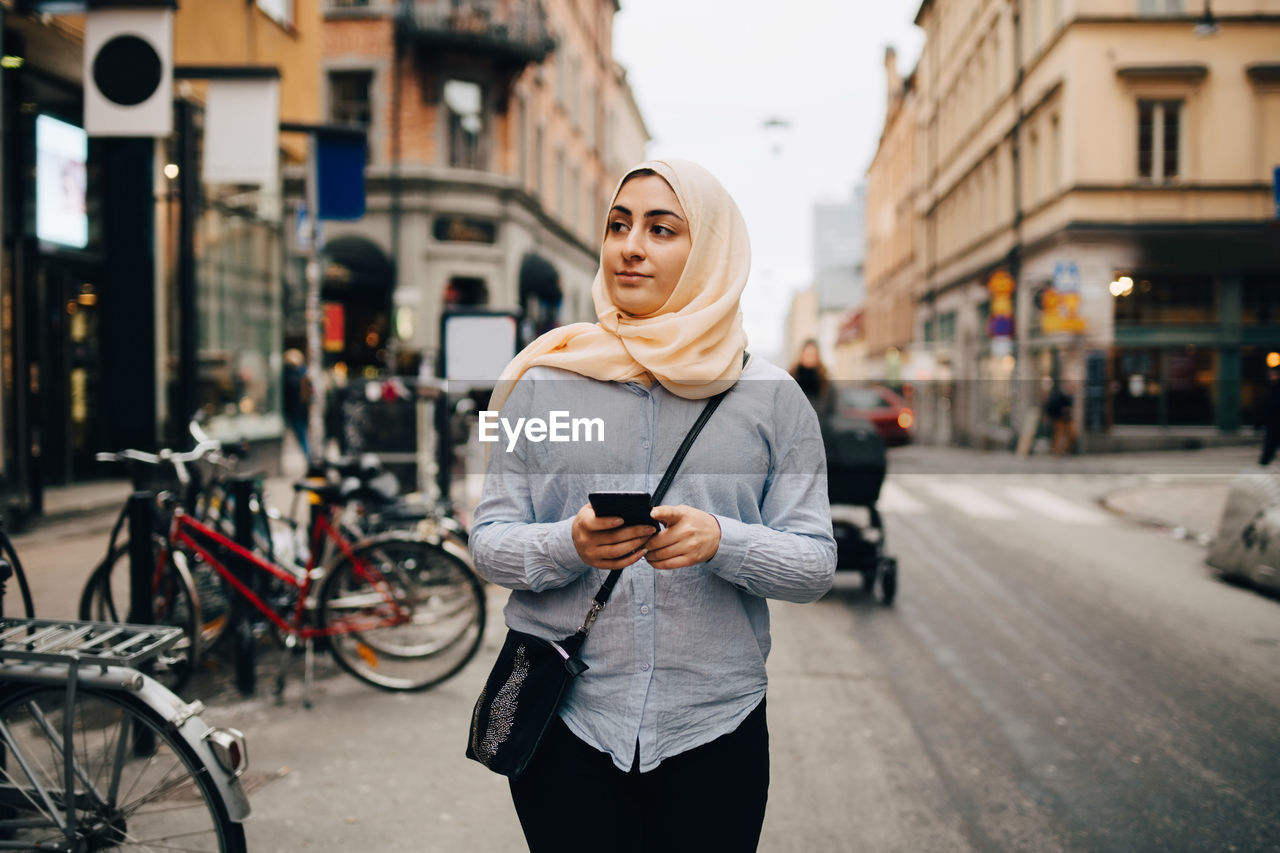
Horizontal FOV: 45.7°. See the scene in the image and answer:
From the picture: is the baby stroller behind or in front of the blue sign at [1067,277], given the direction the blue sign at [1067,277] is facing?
in front

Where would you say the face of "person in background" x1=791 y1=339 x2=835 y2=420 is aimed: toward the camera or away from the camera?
toward the camera

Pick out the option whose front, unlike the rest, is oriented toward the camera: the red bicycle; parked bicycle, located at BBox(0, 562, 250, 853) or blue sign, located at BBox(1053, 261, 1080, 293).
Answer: the blue sign

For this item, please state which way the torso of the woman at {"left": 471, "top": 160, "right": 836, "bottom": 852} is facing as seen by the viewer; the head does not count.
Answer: toward the camera

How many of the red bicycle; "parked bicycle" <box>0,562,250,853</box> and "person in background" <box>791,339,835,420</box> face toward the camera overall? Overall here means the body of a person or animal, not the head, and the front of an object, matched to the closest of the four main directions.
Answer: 1

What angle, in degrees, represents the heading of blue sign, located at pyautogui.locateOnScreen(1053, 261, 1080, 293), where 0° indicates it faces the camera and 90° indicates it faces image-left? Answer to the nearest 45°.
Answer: approximately 0°

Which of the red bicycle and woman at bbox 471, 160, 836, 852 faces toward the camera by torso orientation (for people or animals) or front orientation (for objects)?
the woman

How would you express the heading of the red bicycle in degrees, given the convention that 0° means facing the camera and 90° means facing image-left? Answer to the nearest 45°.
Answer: approximately 90°

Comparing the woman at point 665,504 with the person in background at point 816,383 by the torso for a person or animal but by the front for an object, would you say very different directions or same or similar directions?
same or similar directions

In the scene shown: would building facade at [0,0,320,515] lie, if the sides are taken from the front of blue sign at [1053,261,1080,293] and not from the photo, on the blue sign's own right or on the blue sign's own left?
on the blue sign's own right
